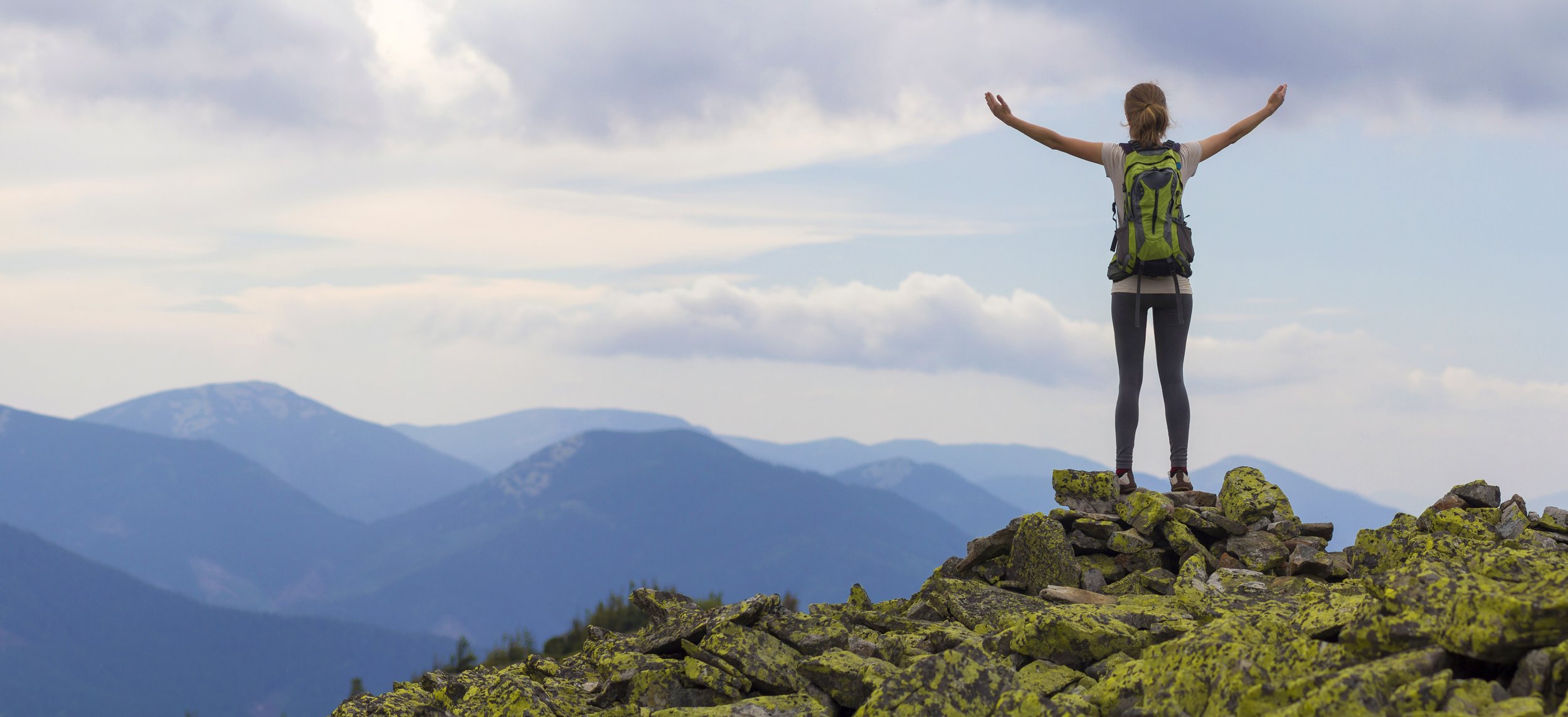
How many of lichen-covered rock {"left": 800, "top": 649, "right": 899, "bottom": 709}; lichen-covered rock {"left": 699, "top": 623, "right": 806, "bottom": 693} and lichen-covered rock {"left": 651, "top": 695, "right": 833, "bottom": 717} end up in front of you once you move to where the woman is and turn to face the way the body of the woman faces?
0

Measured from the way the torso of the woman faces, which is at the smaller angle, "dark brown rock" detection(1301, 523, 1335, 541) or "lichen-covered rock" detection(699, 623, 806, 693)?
the dark brown rock

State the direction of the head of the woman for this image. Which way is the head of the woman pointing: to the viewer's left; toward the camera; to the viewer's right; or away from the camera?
away from the camera

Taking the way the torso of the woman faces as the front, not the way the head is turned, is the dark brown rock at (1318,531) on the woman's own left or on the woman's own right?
on the woman's own right

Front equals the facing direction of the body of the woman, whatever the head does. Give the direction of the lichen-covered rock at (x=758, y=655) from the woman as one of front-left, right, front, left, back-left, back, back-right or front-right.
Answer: back-left

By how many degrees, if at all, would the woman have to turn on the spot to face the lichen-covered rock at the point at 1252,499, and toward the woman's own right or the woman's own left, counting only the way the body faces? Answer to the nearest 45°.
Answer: approximately 45° to the woman's own right

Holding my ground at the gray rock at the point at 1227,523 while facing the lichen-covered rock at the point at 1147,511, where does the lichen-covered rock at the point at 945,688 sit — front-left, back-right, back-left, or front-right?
front-left

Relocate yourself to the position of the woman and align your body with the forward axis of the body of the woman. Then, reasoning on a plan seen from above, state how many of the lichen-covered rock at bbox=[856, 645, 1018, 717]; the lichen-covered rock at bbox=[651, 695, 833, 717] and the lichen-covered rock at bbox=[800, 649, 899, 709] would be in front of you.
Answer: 0

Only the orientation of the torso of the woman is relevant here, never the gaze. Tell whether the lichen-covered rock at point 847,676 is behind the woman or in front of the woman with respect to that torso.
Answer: behind

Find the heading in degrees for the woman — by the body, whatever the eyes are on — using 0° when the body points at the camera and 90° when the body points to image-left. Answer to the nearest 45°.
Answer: approximately 180°
